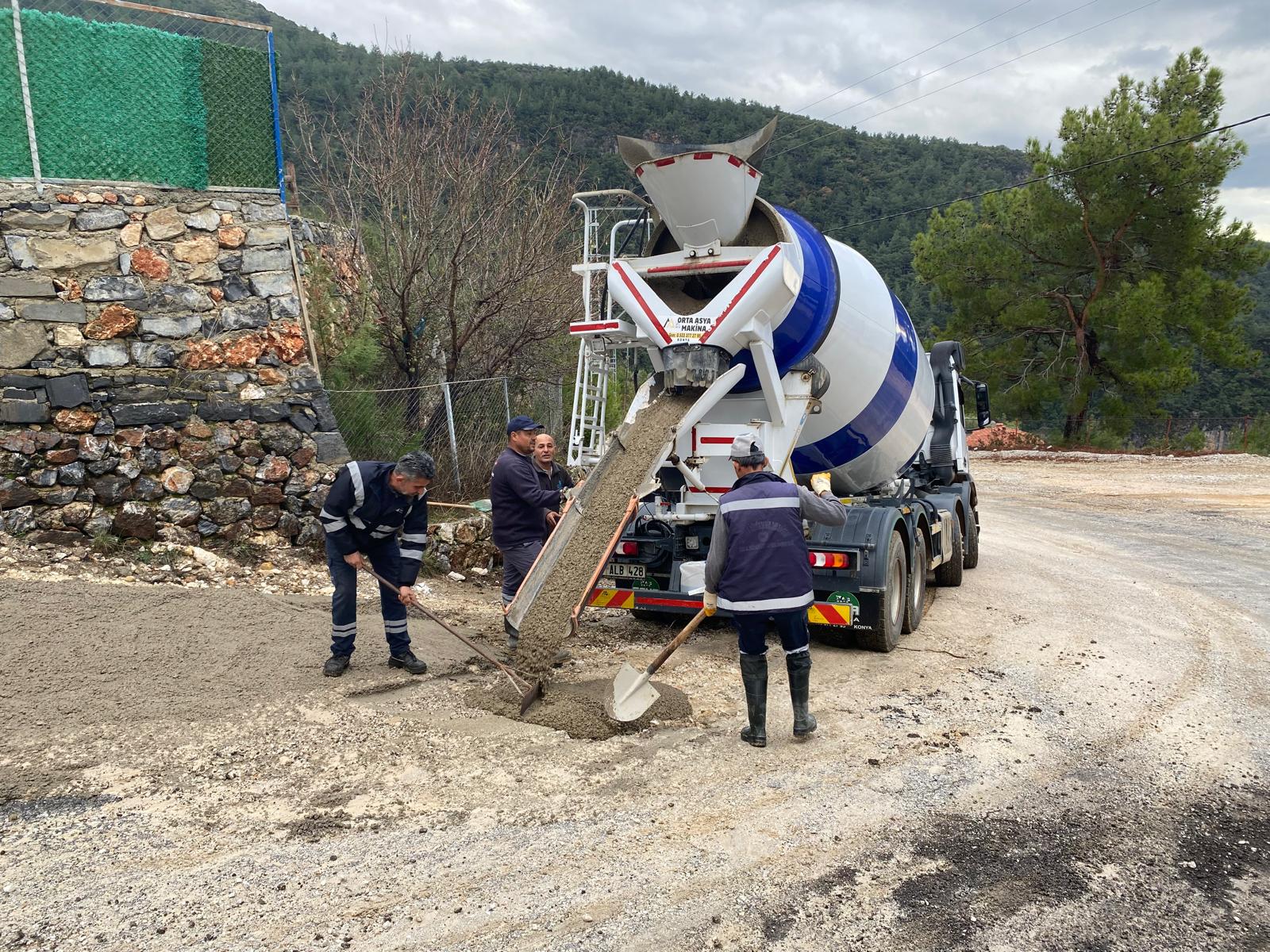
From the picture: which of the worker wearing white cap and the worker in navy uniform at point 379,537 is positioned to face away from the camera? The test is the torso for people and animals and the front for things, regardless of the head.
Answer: the worker wearing white cap

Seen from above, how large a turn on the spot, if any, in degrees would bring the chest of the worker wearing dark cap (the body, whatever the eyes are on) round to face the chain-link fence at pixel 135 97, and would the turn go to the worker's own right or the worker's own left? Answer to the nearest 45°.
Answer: approximately 135° to the worker's own left

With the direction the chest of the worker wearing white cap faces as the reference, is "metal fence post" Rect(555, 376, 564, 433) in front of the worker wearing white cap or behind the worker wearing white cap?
in front

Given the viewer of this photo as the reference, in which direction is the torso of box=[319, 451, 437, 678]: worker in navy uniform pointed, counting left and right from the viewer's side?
facing the viewer and to the right of the viewer

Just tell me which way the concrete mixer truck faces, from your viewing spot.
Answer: facing away from the viewer and to the right of the viewer

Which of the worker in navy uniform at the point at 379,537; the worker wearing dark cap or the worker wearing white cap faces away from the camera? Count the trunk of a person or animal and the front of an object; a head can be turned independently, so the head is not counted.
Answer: the worker wearing white cap

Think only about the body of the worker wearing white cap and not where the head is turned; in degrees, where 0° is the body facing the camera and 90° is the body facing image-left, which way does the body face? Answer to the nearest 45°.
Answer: approximately 180°

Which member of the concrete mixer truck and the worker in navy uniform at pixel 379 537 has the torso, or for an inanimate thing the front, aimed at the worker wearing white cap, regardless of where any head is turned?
the worker in navy uniform

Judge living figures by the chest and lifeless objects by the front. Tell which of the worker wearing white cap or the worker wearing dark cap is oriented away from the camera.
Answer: the worker wearing white cap

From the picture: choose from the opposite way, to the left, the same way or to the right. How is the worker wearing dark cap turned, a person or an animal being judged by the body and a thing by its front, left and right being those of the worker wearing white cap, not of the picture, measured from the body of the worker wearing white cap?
to the right

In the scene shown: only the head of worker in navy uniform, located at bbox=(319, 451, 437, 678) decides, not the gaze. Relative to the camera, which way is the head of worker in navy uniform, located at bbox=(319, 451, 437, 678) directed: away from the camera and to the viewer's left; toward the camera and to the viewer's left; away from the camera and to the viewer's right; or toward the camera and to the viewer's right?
toward the camera and to the viewer's right

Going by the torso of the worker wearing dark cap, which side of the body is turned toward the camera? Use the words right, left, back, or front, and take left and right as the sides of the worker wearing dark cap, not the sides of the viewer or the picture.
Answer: right

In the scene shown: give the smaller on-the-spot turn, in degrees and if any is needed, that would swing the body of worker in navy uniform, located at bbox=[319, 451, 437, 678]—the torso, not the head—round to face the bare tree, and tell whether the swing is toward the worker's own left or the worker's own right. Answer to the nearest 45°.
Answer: approximately 135° to the worker's own left

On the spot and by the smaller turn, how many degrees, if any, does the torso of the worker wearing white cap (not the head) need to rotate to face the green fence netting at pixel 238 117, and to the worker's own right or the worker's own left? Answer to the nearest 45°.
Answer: approximately 45° to the worker's own left
